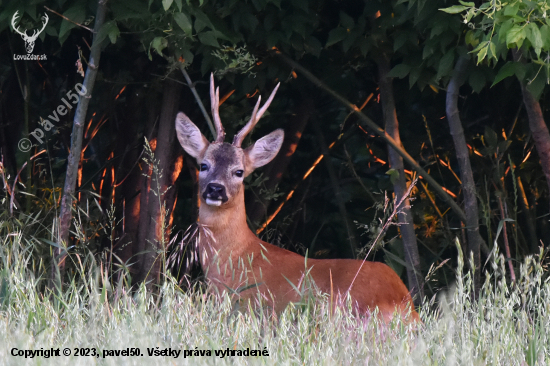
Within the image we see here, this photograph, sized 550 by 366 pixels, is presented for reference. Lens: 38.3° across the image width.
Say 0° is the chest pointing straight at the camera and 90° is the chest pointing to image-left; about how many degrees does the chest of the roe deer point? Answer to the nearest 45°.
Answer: approximately 45°

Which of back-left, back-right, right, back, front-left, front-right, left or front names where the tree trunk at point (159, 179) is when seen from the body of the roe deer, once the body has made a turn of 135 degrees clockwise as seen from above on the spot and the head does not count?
front-left

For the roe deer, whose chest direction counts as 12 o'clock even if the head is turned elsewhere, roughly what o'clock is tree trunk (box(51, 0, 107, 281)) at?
The tree trunk is roughly at 1 o'clock from the roe deer.
